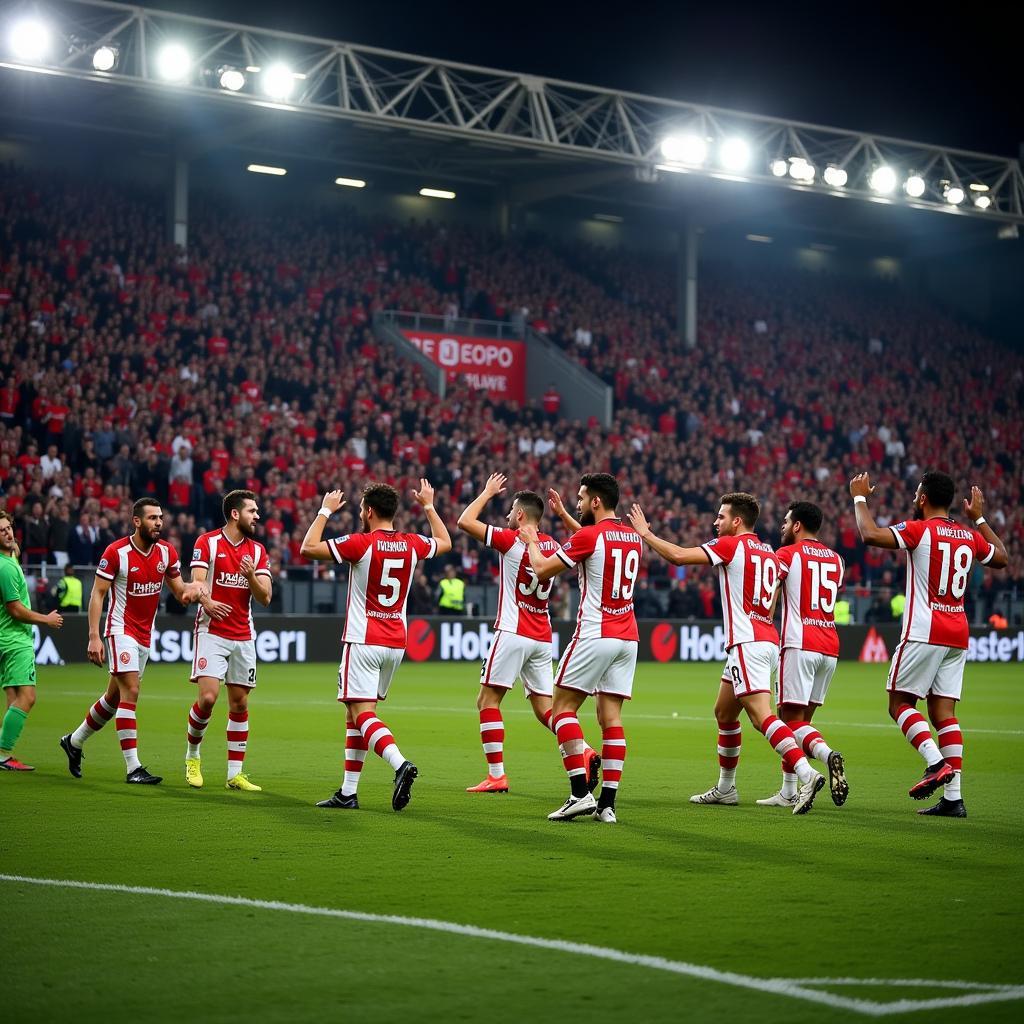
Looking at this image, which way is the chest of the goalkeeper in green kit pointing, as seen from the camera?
to the viewer's right

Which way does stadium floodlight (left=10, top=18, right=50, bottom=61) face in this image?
toward the camera

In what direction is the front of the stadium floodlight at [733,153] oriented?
toward the camera

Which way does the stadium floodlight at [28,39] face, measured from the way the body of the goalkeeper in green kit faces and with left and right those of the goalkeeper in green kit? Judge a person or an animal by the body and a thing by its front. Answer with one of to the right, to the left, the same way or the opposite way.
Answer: to the right

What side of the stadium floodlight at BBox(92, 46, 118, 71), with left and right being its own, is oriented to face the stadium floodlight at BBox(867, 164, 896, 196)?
left

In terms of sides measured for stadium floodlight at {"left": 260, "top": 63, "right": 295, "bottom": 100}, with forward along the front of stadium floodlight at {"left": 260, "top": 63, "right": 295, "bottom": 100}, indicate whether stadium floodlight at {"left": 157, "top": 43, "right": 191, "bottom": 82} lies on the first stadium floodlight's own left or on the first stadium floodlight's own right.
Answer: on the first stadium floodlight's own right

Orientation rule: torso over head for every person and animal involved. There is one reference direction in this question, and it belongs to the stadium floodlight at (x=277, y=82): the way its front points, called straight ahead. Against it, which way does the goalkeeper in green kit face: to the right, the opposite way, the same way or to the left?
to the left

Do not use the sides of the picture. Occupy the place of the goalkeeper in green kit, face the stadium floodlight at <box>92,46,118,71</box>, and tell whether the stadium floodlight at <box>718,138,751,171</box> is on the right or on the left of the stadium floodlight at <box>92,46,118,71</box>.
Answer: right

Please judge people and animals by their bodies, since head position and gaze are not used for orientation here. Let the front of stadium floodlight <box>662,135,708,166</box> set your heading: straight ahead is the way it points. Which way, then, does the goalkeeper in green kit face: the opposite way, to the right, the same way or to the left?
to the left

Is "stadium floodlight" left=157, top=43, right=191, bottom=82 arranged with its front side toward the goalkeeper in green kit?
yes

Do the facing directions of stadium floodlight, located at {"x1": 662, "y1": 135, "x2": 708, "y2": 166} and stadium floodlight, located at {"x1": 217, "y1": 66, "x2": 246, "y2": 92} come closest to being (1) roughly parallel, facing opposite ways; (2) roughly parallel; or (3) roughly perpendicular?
roughly parallel

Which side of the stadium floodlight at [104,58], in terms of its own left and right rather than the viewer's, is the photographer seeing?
front

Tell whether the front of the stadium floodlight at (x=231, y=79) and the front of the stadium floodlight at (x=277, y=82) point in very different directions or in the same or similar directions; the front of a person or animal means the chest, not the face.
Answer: same or similar directions

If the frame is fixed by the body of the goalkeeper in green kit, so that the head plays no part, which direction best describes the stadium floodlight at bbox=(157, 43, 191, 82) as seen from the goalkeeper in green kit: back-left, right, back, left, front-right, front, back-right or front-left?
left

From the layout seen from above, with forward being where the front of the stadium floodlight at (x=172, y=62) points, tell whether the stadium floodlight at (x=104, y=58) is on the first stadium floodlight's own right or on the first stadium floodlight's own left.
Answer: on the first stadium floodlight's own right
